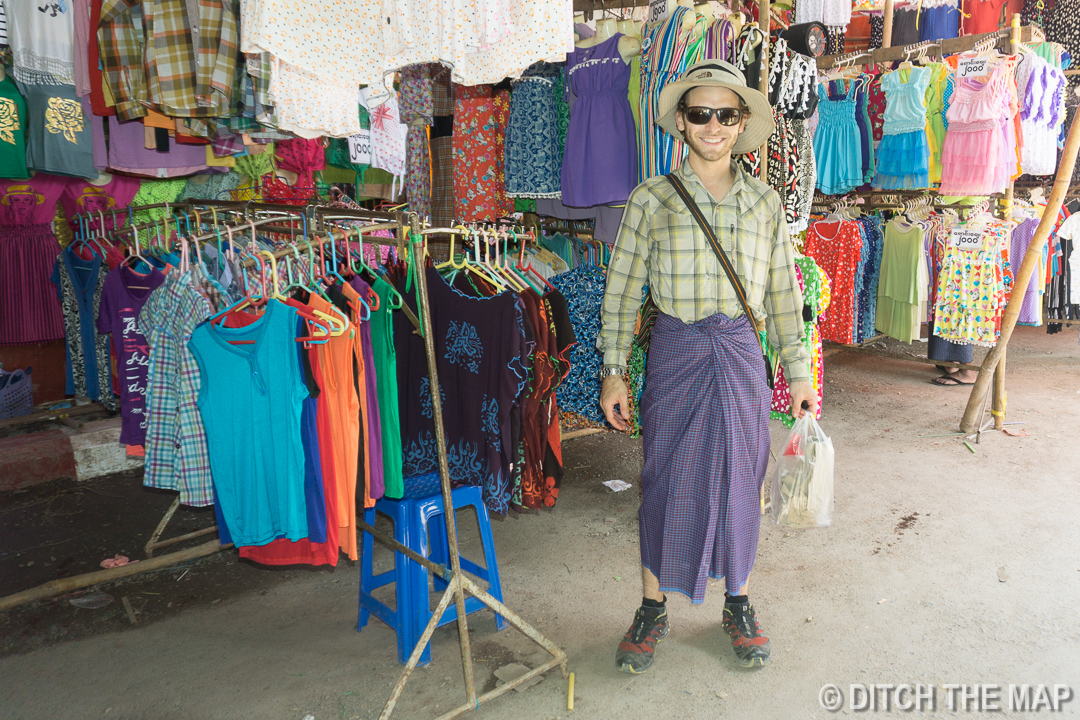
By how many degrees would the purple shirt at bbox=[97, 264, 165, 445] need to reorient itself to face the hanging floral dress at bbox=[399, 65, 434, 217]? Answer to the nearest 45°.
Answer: approximately 135° to its left

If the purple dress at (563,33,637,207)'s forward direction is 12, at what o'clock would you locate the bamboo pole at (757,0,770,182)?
The bamboo pole is roughly at 9 o'clock from the purple dress.

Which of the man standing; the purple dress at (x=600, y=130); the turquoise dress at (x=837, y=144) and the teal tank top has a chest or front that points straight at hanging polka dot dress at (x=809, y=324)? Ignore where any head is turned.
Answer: the turquoise dress

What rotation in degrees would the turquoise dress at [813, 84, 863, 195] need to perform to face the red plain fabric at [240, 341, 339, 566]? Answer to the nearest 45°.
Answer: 0° — it already faces it

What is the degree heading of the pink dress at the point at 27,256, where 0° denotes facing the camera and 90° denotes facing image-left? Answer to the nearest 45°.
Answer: approximately 0°

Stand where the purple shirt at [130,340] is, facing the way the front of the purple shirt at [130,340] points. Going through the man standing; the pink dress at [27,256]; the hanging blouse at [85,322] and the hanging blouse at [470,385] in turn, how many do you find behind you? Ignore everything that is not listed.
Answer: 2

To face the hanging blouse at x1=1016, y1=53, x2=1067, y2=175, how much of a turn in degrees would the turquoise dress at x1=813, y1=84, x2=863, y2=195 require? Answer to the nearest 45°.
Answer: approximately 90° to its left
